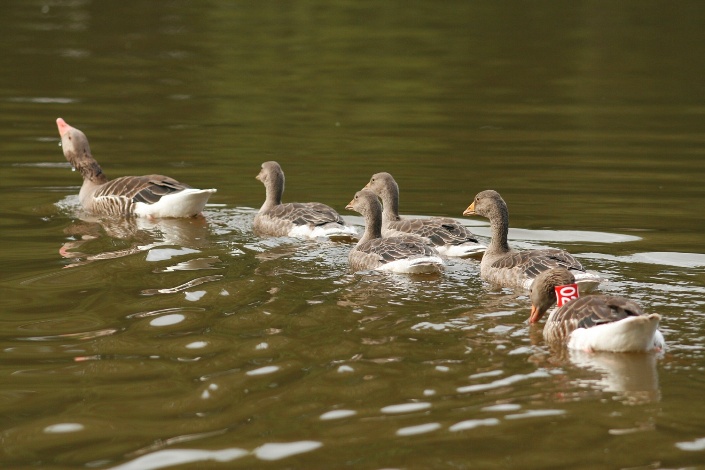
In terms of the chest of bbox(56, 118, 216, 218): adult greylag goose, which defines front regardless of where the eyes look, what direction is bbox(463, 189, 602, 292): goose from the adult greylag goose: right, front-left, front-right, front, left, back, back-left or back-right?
back-left

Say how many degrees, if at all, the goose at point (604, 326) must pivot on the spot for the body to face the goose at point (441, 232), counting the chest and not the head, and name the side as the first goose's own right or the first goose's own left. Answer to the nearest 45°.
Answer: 0° — it already faces it

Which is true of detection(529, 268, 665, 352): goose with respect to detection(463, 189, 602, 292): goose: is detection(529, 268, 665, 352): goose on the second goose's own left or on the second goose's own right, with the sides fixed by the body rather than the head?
on the second goose's own left

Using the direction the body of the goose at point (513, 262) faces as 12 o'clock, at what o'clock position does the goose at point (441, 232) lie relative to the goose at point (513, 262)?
the goose at point (441, 232) is roughly at 2 o'clock from the goose at point (513, 262).

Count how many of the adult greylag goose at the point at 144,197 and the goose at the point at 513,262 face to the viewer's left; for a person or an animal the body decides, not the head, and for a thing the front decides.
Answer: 2

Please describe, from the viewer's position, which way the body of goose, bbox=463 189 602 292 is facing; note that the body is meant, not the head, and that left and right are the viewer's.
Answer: facing to the left of the viewer

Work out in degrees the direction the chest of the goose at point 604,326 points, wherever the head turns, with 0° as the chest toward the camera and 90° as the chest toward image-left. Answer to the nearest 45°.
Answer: approximately 135°

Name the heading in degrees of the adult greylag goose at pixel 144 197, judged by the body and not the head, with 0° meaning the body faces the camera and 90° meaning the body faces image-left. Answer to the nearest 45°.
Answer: approximately 90°

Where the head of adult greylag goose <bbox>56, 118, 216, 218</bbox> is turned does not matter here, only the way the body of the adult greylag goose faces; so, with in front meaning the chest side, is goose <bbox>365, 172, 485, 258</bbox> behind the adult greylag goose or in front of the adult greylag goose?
behind
